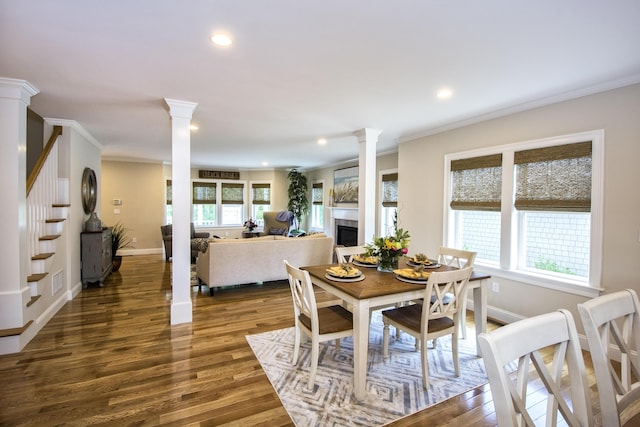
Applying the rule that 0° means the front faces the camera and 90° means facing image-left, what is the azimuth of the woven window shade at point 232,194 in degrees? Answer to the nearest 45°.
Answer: approximately 0°

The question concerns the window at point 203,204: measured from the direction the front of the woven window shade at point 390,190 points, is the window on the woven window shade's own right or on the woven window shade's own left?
on the woven window shade's own right

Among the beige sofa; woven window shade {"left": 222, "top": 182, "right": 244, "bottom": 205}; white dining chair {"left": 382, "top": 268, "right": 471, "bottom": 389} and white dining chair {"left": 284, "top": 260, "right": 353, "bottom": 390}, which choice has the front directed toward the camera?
the woven window shade

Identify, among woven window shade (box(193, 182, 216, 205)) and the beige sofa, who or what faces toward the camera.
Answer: the woven window shade

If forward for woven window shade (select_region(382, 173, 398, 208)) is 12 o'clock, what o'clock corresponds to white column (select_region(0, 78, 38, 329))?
The white column is roughly at 12 o'clock from the woven window shade.

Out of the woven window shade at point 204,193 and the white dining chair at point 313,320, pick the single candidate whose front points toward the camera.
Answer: the woven window shade

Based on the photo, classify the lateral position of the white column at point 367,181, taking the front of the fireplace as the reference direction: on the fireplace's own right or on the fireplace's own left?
on the fireplace's own left

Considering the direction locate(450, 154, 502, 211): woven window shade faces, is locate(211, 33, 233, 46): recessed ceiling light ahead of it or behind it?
ahead

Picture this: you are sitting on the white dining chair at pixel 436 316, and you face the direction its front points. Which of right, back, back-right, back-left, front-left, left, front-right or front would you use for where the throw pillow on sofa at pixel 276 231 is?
front

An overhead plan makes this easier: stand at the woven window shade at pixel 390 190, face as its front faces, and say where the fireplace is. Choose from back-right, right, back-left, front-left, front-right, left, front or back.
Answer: right

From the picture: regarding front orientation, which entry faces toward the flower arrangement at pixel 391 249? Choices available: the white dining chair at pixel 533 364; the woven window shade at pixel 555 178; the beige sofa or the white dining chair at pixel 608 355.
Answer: the woven window shade

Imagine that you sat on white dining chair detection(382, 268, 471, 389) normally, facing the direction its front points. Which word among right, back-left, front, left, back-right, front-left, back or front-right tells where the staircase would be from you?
front-left

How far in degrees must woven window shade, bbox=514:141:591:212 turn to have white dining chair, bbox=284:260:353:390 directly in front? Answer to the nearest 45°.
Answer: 0° — it already faces it

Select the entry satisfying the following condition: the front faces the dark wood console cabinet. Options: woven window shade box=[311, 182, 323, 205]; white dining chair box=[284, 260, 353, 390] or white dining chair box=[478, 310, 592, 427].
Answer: the woven window shade

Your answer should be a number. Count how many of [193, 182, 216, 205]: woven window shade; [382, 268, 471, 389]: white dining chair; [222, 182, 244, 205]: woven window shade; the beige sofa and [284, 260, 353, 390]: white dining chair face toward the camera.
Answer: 2

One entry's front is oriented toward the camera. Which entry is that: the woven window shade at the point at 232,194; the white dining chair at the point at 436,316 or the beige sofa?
the woven window shade

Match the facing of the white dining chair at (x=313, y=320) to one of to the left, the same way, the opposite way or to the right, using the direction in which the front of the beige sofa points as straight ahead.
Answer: to the right

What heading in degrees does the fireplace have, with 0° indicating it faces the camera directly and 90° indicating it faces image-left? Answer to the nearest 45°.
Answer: approximately 45°
